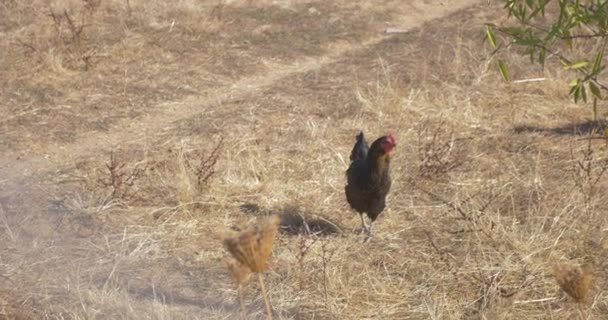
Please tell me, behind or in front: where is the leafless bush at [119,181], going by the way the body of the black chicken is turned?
behind

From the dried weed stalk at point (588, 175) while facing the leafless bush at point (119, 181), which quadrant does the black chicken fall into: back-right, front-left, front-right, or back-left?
front-left

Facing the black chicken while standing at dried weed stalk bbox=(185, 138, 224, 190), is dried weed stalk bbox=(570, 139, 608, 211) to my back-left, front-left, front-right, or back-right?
front-left

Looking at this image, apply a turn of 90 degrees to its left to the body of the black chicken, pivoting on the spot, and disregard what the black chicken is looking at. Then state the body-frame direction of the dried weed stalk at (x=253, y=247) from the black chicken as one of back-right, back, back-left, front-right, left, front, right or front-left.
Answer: back-right

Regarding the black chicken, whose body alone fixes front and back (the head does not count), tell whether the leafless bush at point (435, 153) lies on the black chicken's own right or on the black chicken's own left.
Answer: on the black chicken's own left

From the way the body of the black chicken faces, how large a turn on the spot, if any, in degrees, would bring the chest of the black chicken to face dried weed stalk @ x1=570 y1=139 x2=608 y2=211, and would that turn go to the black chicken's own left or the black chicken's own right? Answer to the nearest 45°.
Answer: approximately 45° to the black chicken's own left

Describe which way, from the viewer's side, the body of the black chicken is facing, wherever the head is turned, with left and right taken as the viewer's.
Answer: facing the viewer and to the right of the viewer

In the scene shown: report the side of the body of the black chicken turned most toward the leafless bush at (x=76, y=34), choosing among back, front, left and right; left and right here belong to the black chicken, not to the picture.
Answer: back

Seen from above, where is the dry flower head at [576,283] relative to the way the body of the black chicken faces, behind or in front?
in front

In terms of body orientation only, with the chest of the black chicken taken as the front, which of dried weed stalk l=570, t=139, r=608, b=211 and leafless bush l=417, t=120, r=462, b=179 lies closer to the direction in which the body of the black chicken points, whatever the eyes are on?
the dried weed stalk

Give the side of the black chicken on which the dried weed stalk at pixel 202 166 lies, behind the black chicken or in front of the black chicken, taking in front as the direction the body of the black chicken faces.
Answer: behind
